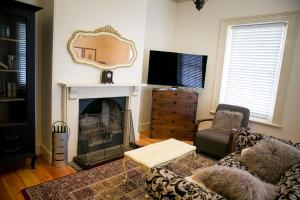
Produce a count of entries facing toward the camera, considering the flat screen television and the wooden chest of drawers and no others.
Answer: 2

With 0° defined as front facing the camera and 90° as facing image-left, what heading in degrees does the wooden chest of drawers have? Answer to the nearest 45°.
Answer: approximately 0°

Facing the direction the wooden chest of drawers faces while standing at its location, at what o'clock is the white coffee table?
The white coffee table is roughly at 12 o'clock from the wooden chest of drawers.

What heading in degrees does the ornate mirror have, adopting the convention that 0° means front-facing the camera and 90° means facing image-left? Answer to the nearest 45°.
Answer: approximately 315°

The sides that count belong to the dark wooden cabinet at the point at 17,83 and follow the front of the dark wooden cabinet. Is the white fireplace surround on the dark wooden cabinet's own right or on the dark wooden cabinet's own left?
on the dark wooden cabinet's own left

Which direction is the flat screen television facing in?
toward the camera

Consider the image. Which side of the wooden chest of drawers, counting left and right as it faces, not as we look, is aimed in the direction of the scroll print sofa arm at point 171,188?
front

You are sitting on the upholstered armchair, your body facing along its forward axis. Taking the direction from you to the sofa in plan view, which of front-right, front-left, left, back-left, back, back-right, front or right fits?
front-left

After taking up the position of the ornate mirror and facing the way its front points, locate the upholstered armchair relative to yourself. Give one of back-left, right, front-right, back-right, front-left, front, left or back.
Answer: front-left

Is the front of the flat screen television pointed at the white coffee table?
yes

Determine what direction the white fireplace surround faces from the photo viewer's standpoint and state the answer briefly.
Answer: facing the viewer and to the right of the viewer

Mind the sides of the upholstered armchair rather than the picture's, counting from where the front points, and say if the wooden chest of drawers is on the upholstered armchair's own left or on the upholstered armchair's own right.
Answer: on the upholstered armchair's own right

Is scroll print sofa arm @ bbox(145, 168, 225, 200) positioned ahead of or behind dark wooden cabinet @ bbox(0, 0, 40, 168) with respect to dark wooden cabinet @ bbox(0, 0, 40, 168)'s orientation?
ahead

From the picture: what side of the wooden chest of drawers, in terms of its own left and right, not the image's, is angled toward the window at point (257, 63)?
left

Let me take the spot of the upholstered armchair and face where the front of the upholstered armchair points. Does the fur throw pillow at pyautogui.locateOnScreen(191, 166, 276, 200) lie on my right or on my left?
on my left

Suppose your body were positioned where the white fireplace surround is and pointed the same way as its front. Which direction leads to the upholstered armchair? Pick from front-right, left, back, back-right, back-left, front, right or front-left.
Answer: front-left

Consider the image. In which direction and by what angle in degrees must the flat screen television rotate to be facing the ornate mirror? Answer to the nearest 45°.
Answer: approximately 45° to its right

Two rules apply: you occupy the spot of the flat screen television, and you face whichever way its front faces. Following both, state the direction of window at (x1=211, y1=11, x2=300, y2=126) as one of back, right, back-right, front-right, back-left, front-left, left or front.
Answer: left
